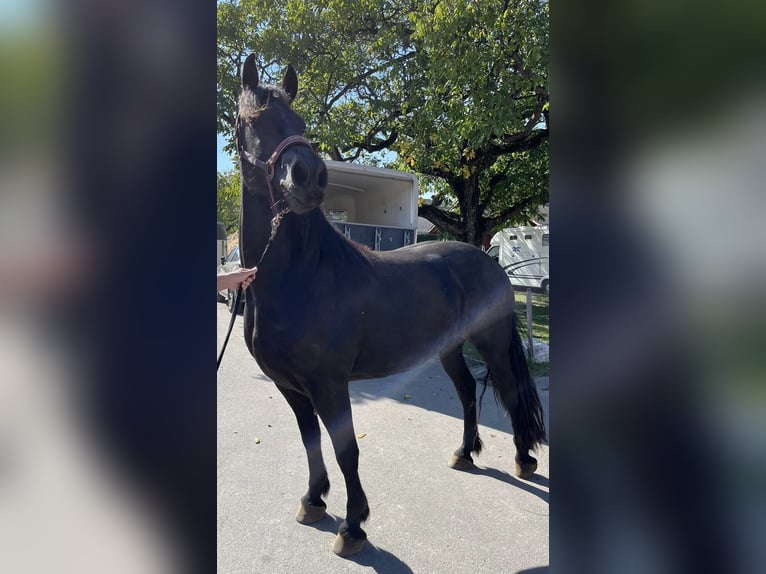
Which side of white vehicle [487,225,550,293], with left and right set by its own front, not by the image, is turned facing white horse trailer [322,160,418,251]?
left

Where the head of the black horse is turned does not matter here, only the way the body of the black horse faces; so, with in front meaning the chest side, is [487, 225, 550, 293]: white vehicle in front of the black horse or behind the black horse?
behind

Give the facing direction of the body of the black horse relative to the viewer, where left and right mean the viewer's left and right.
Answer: facing the viewer and to the left of the viewer

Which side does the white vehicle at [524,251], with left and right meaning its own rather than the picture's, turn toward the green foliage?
front

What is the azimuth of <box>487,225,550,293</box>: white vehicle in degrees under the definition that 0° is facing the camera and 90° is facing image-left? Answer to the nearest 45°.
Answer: approximately 90°
